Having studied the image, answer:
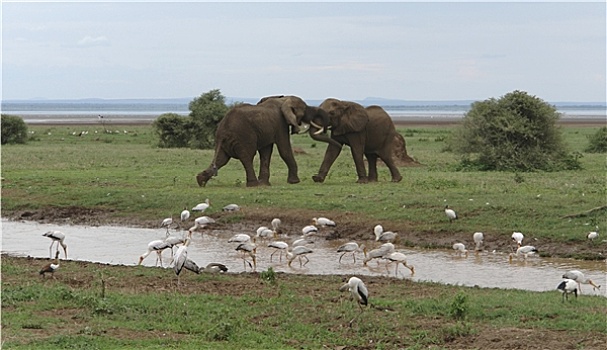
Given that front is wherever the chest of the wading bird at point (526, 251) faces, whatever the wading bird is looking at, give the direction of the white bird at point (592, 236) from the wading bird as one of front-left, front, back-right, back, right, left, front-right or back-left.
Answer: back-right

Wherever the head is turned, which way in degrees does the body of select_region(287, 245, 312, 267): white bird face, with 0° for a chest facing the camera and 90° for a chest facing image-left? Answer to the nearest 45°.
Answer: approximately 90°

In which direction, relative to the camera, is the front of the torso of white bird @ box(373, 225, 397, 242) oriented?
to the viewer's left

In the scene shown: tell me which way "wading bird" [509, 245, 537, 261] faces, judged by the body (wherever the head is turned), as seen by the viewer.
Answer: to the viewer's left

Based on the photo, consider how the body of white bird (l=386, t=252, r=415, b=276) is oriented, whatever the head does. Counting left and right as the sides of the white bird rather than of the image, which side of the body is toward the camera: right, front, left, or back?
right

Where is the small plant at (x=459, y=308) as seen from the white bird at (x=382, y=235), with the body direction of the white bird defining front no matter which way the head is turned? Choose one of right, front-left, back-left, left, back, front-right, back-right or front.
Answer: left
